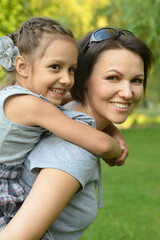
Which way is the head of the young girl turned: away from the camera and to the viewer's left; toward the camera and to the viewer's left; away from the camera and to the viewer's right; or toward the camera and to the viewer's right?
toward the camera and to the viewer's right

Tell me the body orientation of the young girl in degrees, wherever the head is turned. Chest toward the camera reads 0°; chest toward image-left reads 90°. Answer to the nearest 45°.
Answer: approximately 270°
